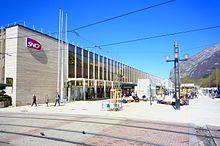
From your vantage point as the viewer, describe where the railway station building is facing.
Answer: facing the viewer and to the right of the viewer
